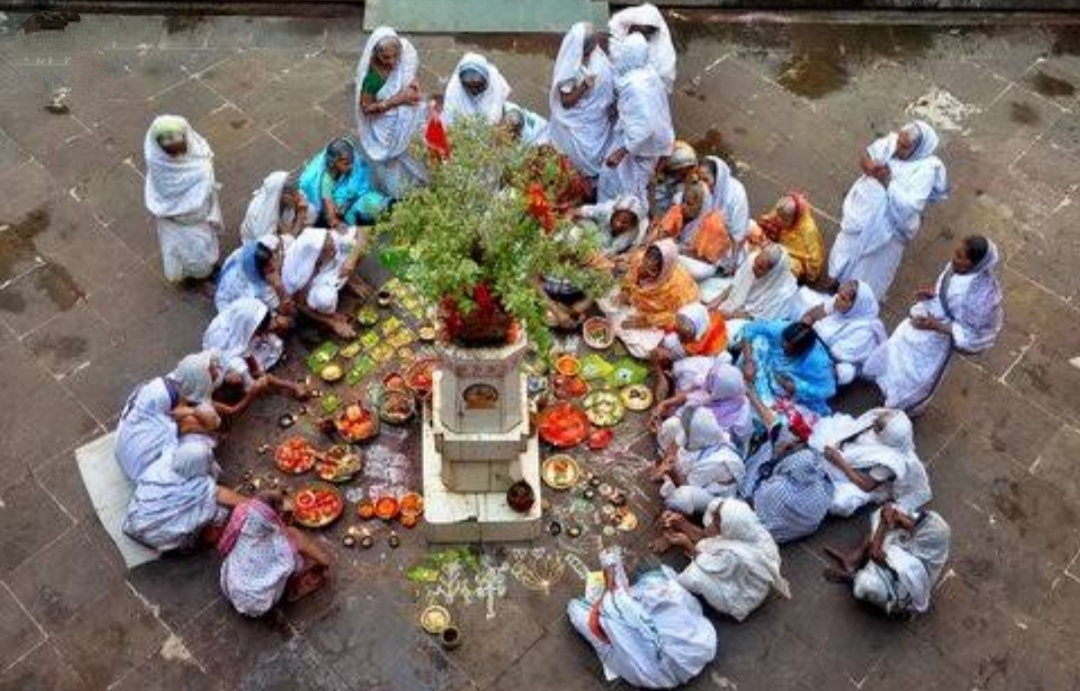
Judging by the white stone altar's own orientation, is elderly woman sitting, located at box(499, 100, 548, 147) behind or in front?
behind

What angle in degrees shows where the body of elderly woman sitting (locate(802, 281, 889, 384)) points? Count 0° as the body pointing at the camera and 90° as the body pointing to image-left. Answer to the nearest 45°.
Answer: approximately 45°

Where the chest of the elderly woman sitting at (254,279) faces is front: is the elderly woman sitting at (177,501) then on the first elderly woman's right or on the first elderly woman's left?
on the first elderly woman's right

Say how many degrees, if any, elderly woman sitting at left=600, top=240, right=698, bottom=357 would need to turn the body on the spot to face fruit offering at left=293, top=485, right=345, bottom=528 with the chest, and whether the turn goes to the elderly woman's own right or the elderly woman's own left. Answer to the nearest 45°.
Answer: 0° — they already face it

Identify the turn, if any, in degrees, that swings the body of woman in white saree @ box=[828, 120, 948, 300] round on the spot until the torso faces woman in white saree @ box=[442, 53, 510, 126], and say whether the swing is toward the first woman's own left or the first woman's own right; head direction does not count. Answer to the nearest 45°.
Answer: approximately 45° to the first woman's own right

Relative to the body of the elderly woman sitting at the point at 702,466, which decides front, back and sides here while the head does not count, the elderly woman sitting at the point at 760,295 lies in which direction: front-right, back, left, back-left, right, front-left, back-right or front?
right

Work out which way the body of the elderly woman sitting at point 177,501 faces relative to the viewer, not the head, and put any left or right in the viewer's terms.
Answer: facing away from the viewer and to the right of the viewer

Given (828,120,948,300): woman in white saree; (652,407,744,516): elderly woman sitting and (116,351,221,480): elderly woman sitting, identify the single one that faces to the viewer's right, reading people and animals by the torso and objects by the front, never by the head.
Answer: (116,351,221,480): elderly woman sitting

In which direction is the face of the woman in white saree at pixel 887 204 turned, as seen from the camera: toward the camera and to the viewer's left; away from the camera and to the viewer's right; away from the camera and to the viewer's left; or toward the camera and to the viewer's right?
toward the camera and to the viewer's left

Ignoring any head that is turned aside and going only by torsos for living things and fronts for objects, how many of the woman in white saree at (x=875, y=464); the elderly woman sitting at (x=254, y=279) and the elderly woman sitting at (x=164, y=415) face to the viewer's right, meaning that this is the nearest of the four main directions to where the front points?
2

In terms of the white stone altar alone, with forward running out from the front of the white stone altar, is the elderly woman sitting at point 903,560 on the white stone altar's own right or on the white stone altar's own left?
on the white stone altar's own left

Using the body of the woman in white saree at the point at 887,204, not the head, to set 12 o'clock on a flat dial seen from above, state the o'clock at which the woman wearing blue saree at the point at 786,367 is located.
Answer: The woman wearing blue saree is roughly at 11 o'clock from the woman in white saree.

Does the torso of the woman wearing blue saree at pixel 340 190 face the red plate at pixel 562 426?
yes

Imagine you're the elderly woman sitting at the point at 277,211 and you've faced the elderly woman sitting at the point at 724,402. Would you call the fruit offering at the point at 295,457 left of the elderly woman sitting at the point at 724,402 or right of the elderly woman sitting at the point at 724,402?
right

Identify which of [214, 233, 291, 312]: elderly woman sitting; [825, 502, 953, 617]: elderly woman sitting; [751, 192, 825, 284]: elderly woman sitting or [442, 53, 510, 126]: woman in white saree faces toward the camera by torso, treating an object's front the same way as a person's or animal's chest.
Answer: the woman in white saree

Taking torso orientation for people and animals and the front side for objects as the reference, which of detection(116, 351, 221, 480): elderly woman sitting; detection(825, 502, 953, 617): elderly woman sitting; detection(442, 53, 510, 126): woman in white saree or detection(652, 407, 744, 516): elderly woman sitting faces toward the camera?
the woman in white saree

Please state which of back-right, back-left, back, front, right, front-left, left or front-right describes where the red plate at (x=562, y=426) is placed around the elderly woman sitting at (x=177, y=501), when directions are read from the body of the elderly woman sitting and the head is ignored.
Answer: front-right

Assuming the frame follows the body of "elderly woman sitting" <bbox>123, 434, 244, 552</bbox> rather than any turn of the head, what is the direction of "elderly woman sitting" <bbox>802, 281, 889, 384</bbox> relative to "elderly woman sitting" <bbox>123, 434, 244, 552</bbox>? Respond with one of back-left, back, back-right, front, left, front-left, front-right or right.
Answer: front-right
